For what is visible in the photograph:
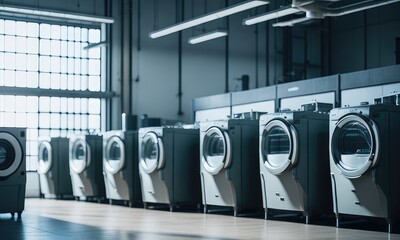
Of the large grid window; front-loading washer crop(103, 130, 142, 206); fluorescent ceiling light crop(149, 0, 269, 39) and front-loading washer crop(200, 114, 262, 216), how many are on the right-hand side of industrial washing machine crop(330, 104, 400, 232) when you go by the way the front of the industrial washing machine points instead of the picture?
4

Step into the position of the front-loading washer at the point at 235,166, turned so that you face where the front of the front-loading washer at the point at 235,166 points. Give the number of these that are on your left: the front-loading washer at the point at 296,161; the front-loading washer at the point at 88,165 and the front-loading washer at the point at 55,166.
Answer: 1

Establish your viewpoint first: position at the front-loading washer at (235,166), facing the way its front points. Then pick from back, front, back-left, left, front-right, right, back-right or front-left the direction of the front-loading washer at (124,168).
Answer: right

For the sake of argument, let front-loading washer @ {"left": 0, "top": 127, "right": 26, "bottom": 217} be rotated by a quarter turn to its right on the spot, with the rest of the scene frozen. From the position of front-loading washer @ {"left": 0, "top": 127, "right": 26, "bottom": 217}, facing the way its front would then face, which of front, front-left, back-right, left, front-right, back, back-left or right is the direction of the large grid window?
right

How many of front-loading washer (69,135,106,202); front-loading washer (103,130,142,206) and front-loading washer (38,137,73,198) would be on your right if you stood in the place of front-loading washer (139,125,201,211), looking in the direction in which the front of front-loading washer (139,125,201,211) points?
3

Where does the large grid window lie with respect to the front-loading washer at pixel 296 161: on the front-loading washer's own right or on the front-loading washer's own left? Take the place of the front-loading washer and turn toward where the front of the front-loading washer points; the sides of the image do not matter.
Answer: on the front-loading washer's own right

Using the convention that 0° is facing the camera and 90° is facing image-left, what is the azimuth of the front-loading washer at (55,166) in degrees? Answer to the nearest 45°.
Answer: approximately 45°
